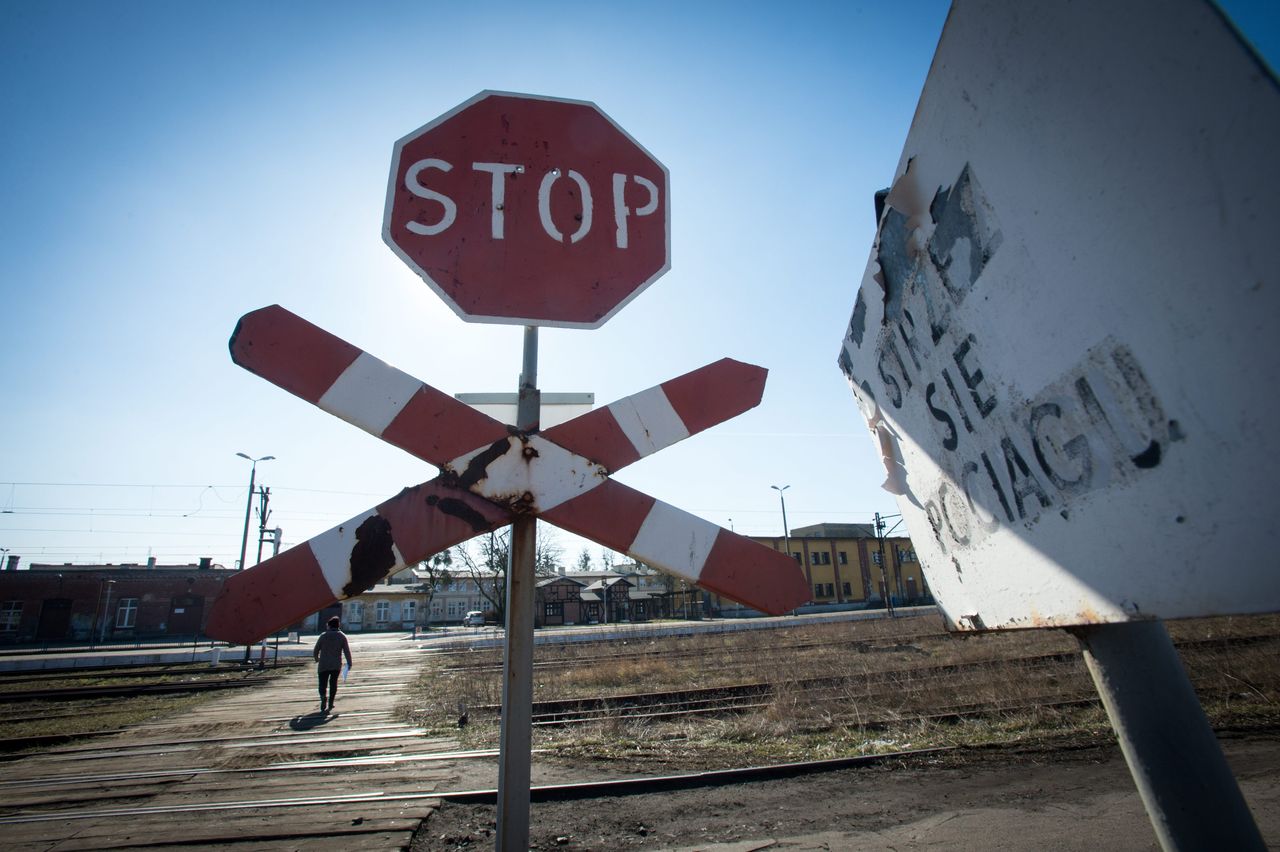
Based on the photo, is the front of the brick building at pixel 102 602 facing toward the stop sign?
yes

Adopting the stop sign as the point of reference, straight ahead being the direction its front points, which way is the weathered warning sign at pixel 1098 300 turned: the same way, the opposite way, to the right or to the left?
to the right

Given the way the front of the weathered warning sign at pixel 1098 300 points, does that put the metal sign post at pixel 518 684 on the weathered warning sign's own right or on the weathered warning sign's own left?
on the weathered warning sign's own right

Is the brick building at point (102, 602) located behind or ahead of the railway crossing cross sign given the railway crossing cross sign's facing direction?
behind
